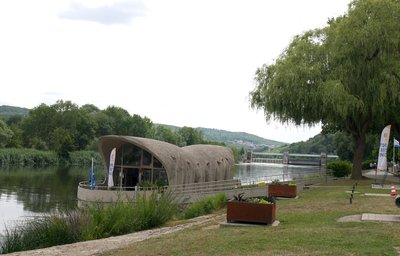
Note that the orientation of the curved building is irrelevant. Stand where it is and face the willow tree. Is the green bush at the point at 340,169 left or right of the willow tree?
left

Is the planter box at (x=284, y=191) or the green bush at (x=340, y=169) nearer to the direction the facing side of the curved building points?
the planter box

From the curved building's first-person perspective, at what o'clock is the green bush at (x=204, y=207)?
The green bush is roughly at 10 o'clock from the curved building.

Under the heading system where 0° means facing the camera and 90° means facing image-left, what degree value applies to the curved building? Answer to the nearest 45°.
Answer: approximately 45°

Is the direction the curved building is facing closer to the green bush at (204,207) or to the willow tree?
the green bush

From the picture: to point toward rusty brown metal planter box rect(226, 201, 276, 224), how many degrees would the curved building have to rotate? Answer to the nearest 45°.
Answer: approximately 45° to its left

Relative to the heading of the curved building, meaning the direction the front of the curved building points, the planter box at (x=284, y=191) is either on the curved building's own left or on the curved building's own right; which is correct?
on the curved building's own left

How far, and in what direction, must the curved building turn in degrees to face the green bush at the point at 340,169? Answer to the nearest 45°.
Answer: approximately 135° to its left
